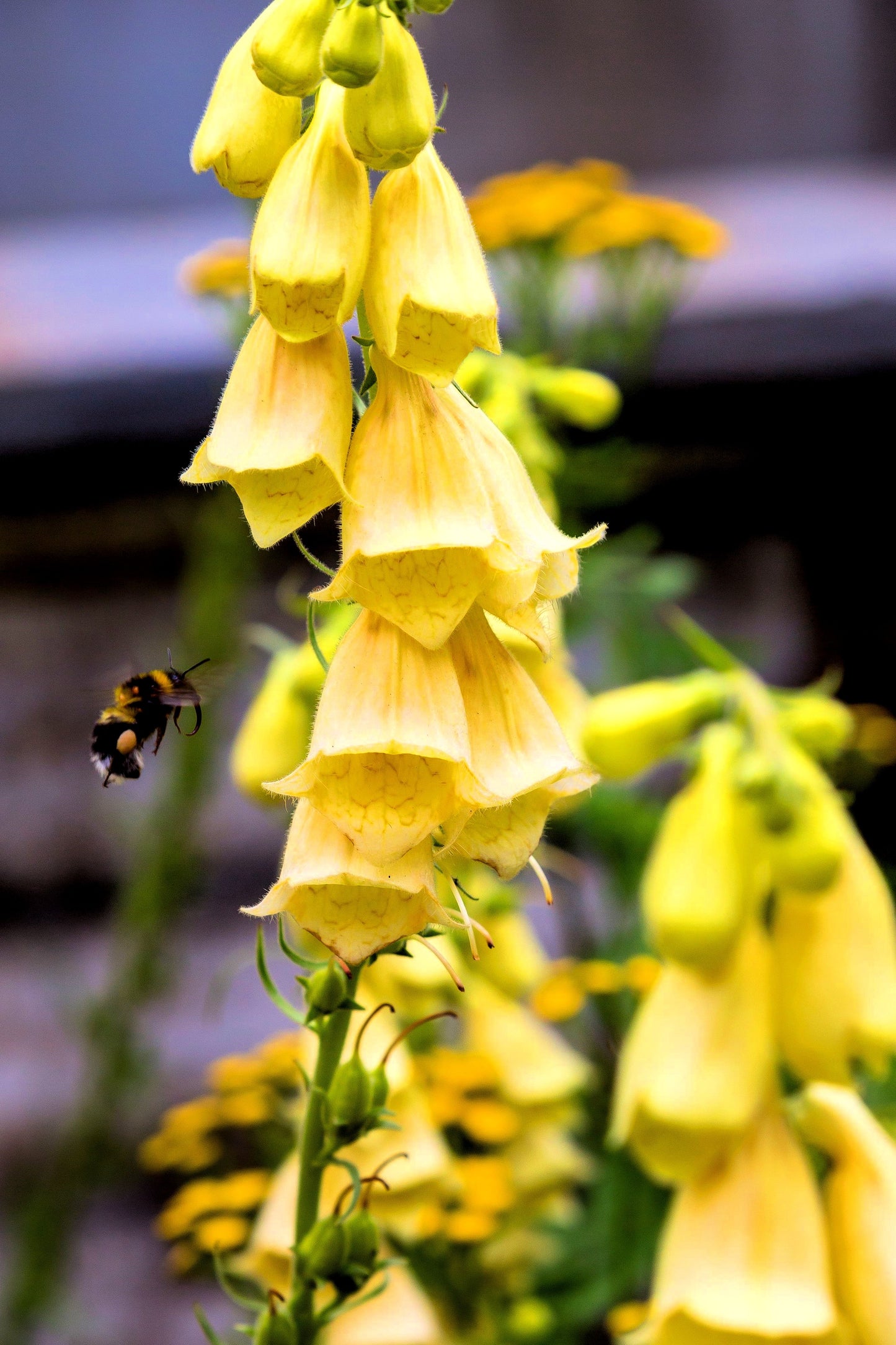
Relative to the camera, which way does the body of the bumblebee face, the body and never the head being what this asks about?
to the viewer's right
